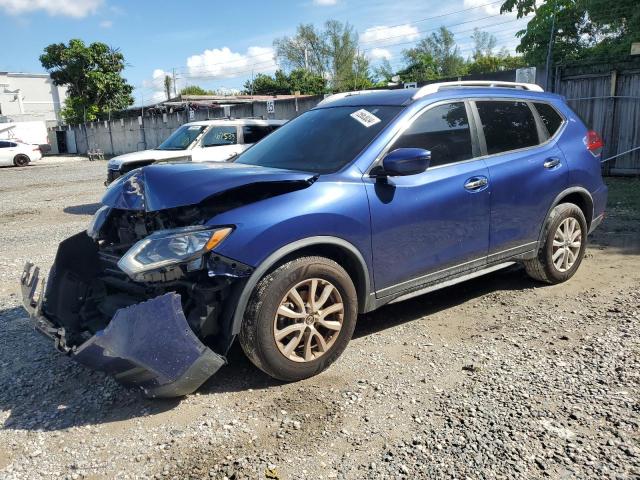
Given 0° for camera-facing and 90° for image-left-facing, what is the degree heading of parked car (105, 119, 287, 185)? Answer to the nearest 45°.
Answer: approximately 45°

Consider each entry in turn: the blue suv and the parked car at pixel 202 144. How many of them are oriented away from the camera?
0

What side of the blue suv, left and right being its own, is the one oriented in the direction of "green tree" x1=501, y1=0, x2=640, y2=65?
back

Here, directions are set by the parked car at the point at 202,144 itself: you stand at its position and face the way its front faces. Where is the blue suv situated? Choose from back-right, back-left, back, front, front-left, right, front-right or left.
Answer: front-left

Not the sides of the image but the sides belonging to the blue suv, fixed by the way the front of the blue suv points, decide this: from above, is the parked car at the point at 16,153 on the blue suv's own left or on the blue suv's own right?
on the blue suv's own right

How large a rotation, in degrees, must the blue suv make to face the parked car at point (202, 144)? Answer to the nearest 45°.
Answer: approximately 135° to its right
